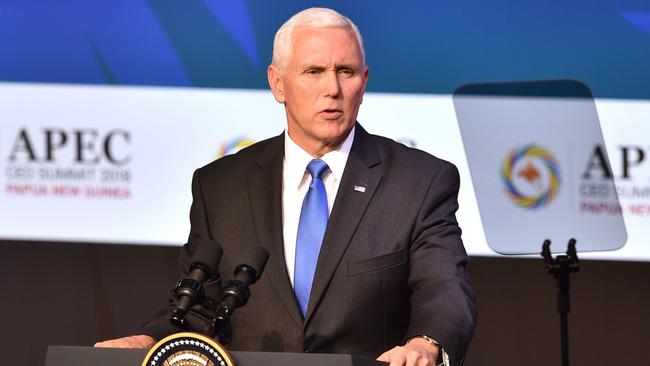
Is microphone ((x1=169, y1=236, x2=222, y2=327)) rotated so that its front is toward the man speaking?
yes

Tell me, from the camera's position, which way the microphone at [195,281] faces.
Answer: facing away from the viewer and to the right of the viewer
